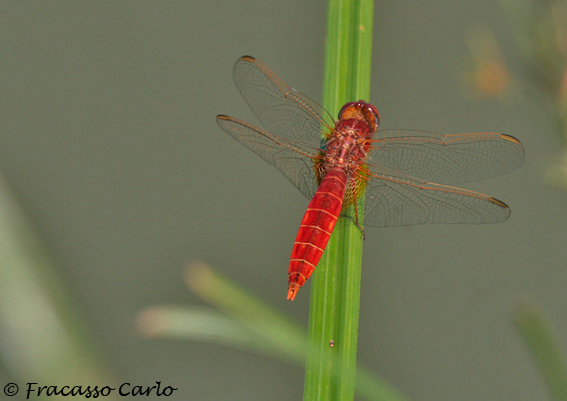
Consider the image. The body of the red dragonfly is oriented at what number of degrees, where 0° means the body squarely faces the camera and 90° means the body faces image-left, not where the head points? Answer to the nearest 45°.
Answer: approximately 180°

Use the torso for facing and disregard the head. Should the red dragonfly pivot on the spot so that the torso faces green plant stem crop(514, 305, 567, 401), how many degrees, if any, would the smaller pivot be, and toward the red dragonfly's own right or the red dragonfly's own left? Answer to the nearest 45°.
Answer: approximately 135° to the red dragonfly's own right
